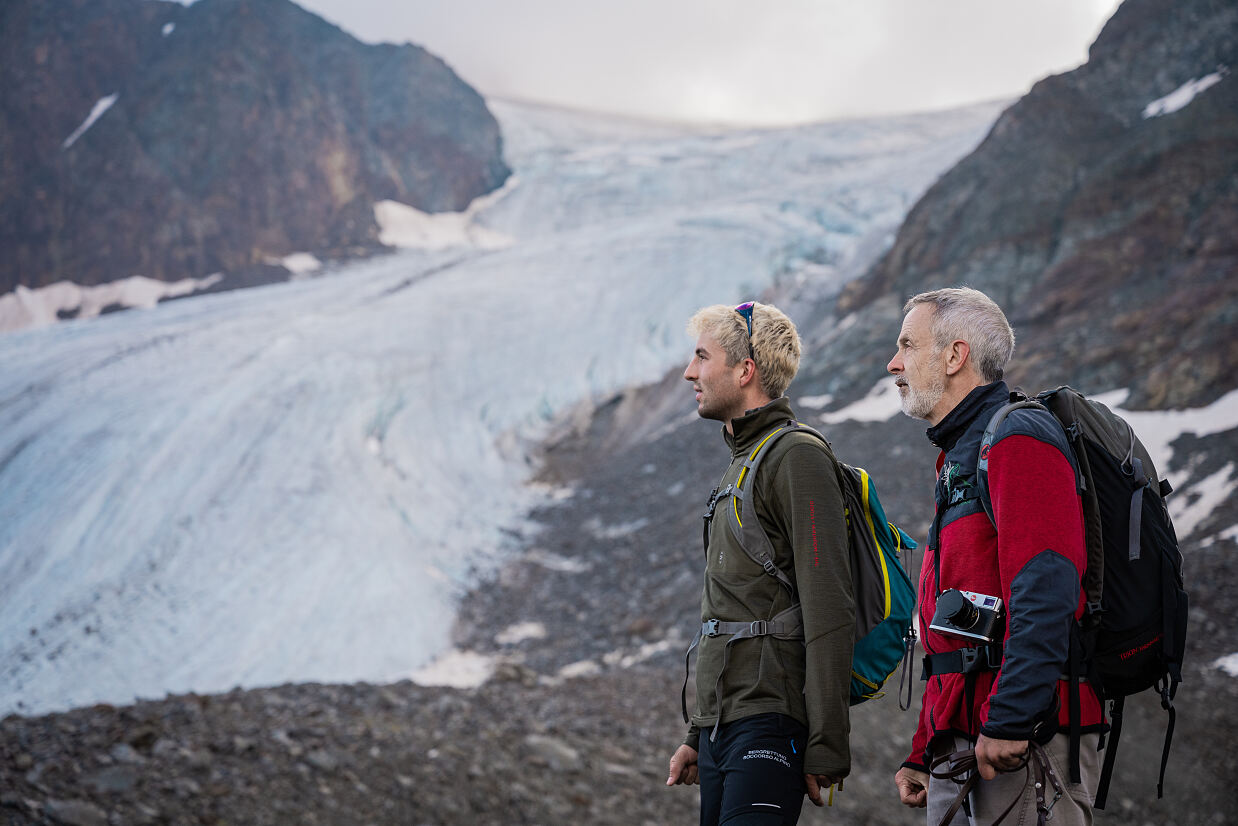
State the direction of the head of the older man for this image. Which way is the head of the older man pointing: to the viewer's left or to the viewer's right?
to the viewer's left

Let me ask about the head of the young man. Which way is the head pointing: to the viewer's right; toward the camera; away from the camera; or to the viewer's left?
to the viewer's left

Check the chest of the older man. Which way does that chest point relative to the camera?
to the viewer's left
